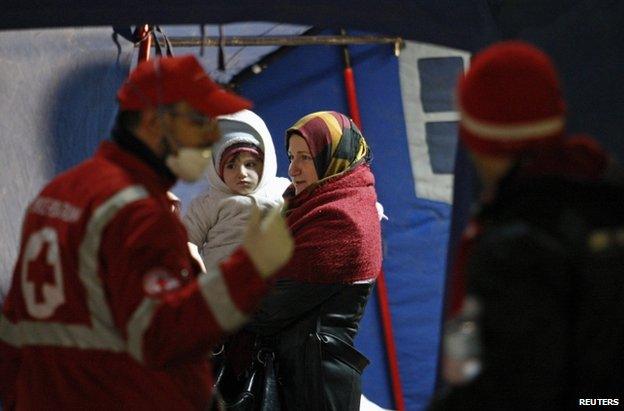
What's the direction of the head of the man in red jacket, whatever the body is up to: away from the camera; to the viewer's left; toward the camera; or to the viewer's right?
to the viewer's right

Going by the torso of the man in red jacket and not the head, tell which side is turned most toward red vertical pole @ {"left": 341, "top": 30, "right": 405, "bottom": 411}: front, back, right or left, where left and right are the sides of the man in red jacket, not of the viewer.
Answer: front

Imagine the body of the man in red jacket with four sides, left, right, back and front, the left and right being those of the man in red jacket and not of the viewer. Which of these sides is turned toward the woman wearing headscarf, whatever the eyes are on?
front

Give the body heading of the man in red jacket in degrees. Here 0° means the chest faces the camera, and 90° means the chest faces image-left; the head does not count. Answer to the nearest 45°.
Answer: approximately 225°
